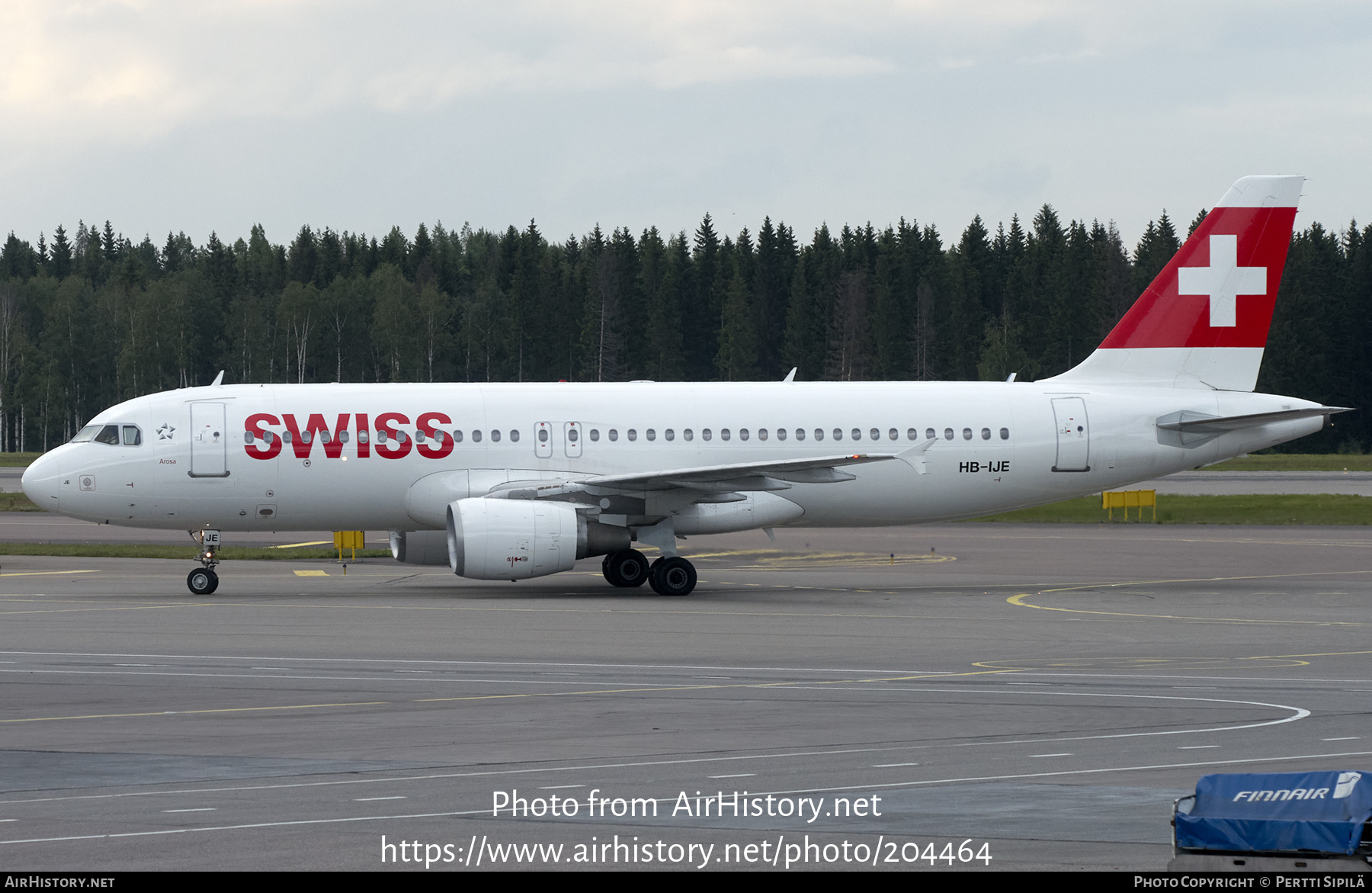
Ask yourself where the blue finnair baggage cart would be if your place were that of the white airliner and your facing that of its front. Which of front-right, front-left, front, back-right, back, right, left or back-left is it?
left

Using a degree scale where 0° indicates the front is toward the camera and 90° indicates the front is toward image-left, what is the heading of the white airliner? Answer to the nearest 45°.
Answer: approximately 90°
